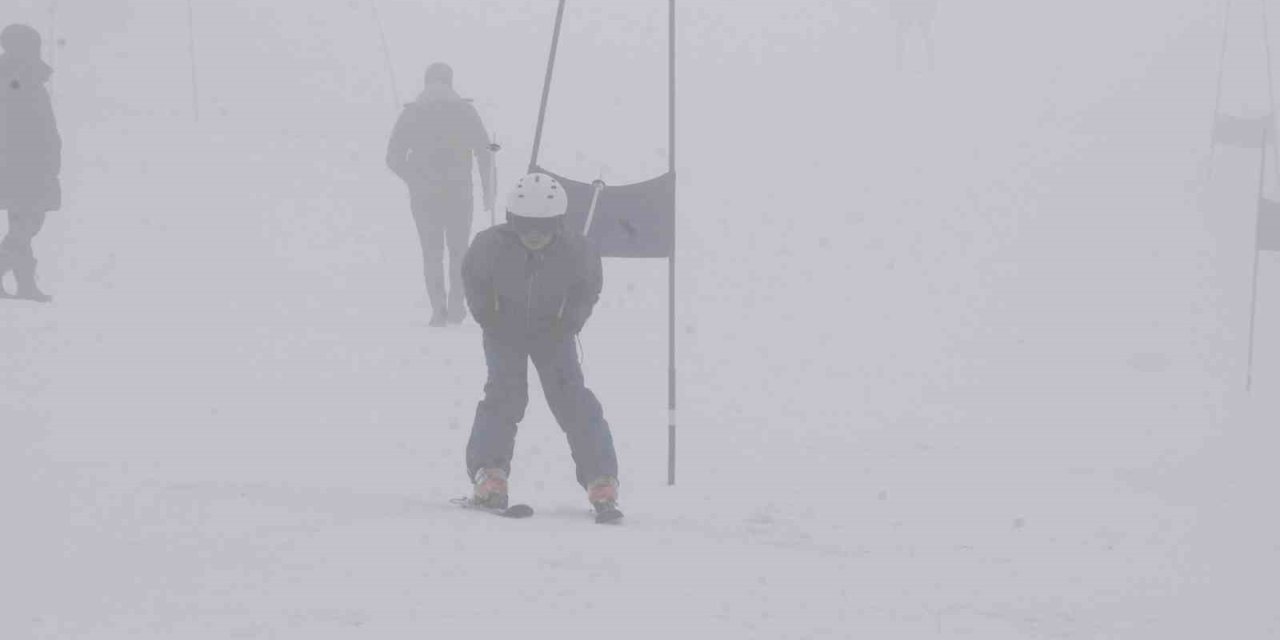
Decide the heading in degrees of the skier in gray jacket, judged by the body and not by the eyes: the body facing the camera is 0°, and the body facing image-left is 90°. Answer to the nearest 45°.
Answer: approximately 0°

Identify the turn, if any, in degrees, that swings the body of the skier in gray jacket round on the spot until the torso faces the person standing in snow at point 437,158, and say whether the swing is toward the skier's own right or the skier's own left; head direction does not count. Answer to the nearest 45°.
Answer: approximately 180°

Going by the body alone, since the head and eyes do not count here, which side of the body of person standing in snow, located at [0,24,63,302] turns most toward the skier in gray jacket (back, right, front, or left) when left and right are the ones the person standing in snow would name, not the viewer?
right

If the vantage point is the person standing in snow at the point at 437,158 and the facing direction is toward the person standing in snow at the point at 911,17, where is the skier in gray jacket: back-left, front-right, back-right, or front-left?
back-right

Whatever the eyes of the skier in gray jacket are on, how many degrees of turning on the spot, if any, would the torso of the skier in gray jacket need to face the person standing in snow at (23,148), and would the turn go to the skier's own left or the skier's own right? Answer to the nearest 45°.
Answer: approximately 135° to the skier's own right
